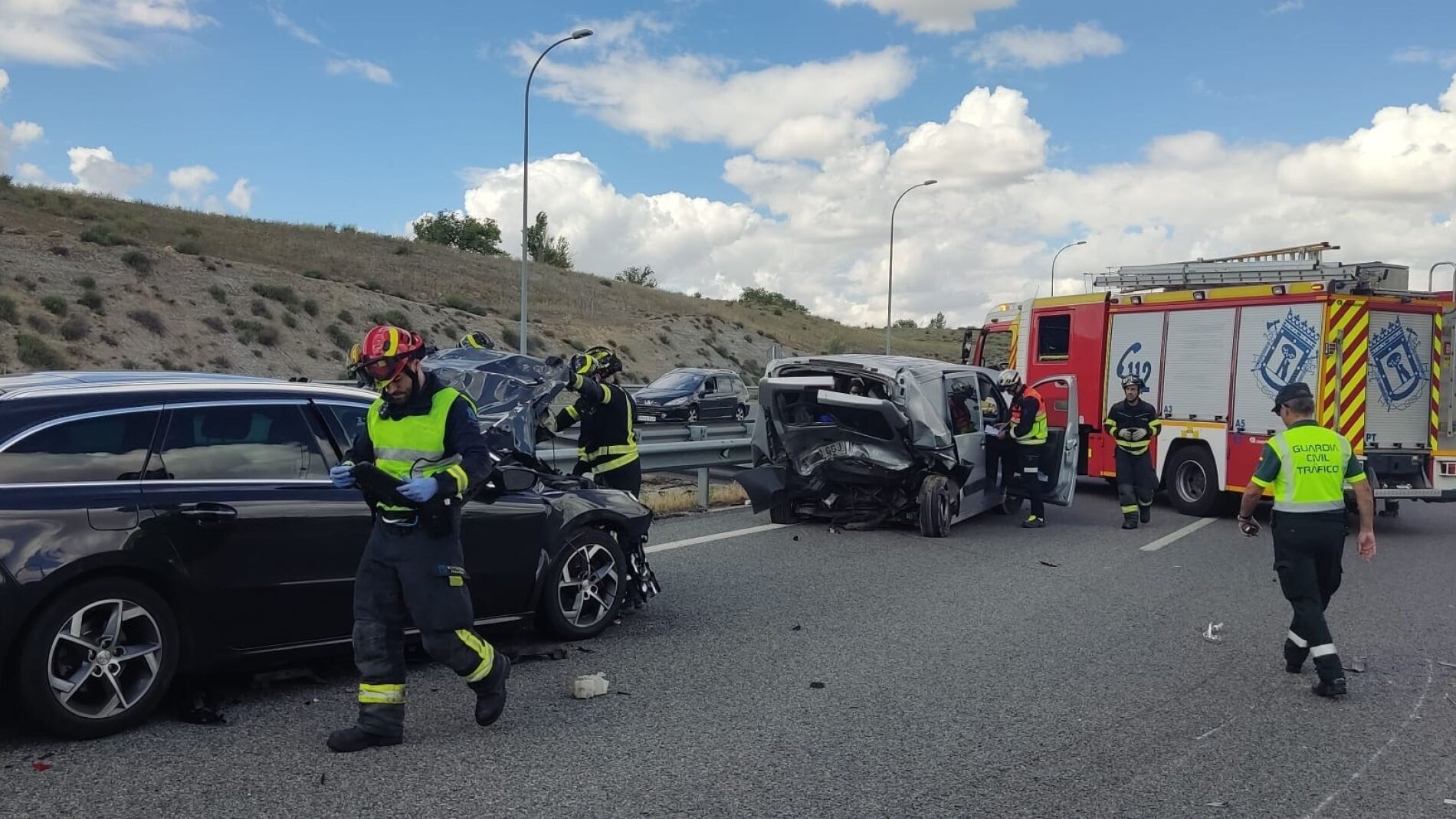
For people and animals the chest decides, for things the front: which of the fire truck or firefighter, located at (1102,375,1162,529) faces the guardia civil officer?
the firefighter

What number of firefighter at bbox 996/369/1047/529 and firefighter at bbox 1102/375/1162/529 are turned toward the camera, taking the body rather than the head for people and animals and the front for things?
1

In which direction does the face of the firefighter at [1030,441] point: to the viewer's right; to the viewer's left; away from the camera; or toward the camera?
to the viewer's left

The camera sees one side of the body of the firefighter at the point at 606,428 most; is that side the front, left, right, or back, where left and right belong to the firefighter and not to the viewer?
left

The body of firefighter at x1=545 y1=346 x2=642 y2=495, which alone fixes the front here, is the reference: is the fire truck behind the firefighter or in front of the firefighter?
behind

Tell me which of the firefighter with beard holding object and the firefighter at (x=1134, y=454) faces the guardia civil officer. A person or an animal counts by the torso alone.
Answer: the firefighter
